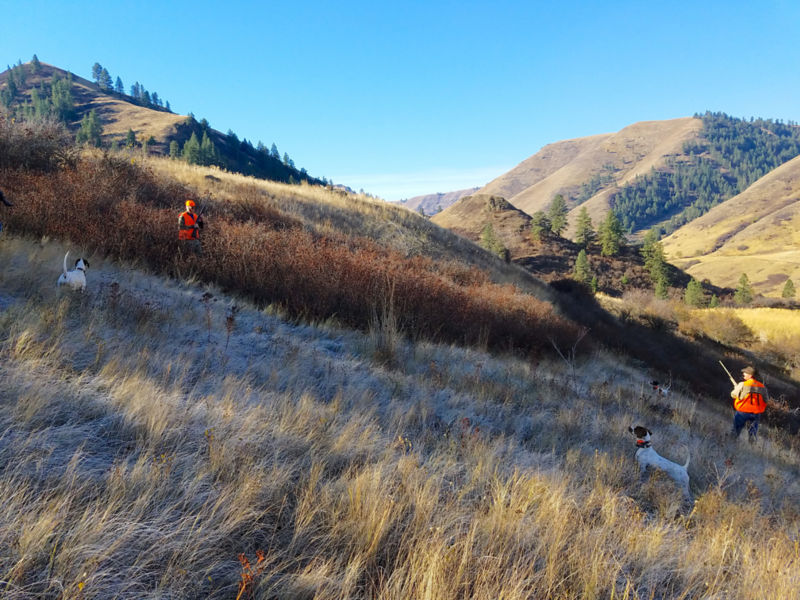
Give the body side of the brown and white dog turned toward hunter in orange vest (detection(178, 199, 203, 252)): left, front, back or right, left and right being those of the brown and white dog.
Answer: front

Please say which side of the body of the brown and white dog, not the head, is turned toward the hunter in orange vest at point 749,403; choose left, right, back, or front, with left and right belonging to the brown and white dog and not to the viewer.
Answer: right

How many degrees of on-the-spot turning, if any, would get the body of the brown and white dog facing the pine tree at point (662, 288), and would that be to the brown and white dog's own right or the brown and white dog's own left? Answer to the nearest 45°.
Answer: approximately 90° to the brown and white dog's own right

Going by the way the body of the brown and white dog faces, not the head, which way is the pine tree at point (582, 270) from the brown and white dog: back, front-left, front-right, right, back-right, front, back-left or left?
right

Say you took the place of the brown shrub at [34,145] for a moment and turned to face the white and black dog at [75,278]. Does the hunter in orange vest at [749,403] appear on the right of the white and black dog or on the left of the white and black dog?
left

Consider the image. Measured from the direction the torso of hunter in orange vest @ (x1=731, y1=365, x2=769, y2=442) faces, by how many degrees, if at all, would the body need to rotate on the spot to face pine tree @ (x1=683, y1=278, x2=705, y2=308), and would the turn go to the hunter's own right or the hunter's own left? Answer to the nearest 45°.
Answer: approximately 45° to the hunter's own right

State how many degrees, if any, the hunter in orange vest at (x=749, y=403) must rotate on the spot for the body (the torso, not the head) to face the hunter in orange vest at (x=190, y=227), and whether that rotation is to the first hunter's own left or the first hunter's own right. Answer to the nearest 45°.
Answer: approximately 90° to the first hunter's own left

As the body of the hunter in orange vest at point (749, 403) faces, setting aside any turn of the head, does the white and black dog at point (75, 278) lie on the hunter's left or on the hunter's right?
on the hunter's left

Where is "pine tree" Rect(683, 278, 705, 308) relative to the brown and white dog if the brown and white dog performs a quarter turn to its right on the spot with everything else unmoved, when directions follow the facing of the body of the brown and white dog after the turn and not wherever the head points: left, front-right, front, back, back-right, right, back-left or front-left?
front

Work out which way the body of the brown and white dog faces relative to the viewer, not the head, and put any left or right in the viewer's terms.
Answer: facing to the left of the viewer

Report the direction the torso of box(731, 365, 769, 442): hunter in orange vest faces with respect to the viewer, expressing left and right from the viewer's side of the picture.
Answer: facing away from the viewer and to the left of the viewer

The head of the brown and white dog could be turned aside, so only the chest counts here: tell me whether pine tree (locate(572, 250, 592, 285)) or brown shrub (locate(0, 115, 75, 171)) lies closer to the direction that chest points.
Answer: the brown shrub

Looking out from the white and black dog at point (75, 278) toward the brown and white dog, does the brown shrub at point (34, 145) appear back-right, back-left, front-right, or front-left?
back-left

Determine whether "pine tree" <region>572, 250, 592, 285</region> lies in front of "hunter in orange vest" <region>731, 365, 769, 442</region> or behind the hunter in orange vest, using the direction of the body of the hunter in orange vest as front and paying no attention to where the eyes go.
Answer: in front
